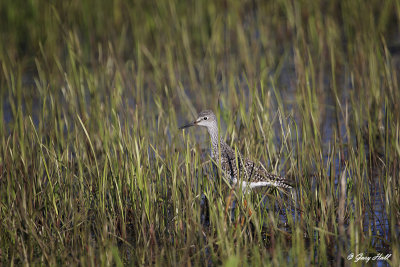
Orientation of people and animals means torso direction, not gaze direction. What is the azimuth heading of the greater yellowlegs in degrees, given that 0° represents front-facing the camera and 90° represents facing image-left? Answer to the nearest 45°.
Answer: approximately 90°
